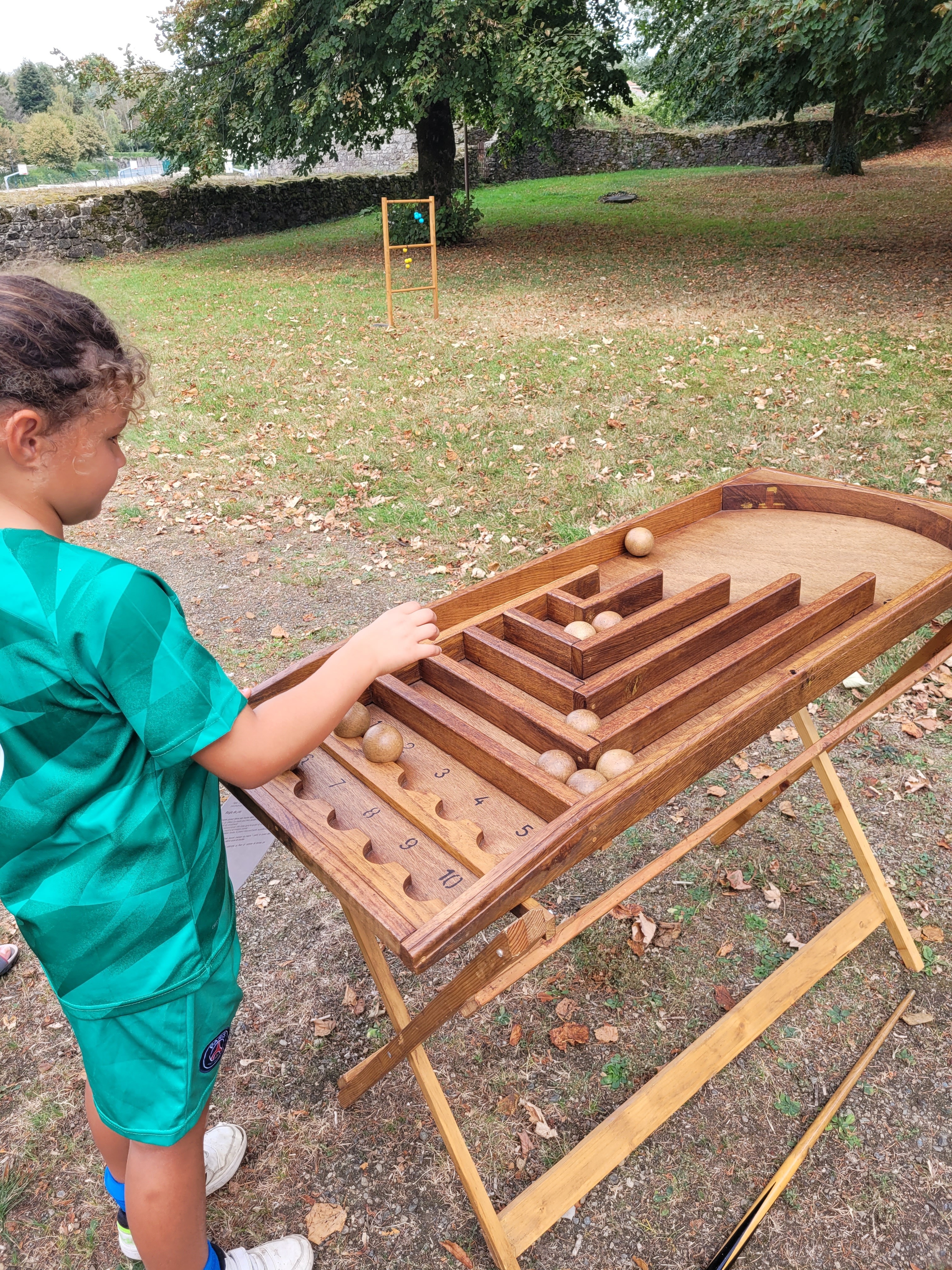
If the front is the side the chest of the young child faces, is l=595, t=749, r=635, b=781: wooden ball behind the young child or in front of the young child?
in front

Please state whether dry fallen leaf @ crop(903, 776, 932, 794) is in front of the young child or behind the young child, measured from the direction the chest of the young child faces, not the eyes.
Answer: in front

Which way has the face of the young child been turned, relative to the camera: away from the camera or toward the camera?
away from the camera

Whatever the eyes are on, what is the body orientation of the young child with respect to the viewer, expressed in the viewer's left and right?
facing away from the viewer and to the right of the viewer

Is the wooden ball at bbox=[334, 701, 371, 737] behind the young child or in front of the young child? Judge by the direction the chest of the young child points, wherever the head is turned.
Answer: in front

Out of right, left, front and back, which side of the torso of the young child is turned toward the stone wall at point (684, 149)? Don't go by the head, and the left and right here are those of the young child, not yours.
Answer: front

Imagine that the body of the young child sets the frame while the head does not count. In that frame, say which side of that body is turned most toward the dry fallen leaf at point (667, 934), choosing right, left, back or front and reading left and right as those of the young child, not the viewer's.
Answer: front
